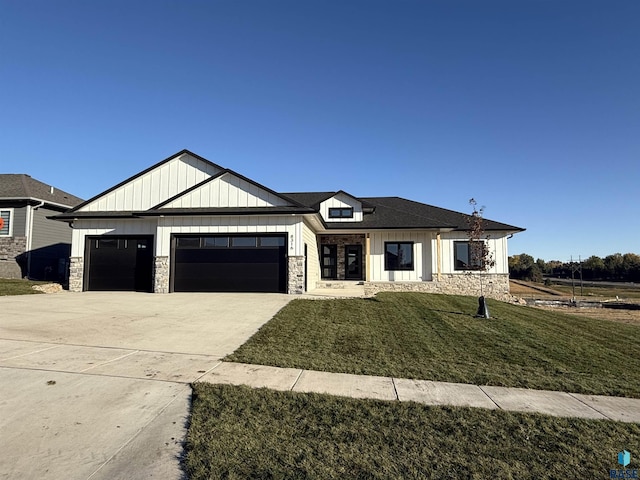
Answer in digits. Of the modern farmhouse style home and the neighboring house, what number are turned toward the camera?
2

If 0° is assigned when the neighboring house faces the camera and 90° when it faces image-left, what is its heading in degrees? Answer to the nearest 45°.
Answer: approximately 0°

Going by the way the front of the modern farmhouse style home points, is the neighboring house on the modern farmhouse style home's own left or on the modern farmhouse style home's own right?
on the modern farmhouse style home's own right

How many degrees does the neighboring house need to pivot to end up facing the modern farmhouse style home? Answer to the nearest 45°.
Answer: approximately 45° to its left

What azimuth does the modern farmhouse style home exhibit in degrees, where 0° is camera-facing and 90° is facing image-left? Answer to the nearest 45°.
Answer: approximately 0°
